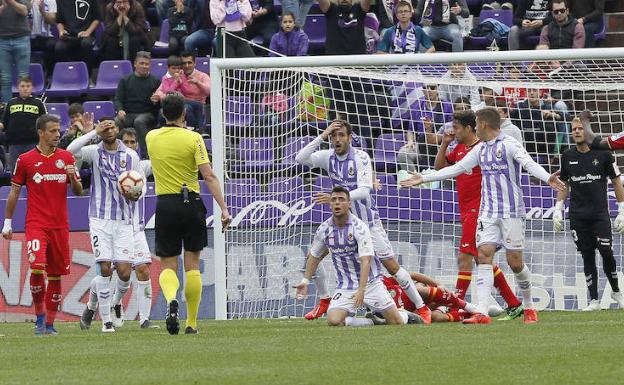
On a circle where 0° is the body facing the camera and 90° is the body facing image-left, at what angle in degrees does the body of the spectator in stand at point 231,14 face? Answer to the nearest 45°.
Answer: approximately 0°

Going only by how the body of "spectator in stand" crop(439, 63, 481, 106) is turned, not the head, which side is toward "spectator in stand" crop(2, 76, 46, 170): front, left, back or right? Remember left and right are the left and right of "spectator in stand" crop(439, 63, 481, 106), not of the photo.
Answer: right

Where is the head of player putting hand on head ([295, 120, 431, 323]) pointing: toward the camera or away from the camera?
toward the camera

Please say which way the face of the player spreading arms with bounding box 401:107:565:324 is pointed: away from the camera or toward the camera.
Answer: toward the camera

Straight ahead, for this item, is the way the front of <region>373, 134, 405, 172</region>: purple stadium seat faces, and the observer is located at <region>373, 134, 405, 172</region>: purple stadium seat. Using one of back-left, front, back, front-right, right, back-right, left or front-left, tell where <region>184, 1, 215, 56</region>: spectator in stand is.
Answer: back-right

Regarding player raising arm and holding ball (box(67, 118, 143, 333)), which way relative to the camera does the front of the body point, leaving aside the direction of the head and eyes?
toward the camera

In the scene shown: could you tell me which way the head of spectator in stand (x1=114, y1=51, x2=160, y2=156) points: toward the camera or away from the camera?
toward the camera

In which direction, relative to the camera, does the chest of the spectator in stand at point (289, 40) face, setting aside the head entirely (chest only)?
toward the camera

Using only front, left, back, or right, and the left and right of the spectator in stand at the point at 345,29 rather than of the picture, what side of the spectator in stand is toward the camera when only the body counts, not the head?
front

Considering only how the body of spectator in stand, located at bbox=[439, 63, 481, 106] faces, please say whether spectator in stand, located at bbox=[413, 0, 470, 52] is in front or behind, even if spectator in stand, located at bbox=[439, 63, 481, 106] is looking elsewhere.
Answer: behind

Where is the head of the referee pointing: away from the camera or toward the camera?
away from the camera

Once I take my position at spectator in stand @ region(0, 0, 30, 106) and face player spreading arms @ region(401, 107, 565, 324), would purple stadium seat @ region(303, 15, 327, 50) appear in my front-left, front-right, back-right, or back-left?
front-left

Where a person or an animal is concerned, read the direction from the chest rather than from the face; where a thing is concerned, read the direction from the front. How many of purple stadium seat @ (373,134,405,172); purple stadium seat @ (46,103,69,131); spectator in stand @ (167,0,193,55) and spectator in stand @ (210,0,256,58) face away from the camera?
0

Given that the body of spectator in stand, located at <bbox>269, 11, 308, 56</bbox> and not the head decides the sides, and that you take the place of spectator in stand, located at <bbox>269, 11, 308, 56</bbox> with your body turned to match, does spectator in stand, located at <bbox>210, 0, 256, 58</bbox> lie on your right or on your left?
on your right

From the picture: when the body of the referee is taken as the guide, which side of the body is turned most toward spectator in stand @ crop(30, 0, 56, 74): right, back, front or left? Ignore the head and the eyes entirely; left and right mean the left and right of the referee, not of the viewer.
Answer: front

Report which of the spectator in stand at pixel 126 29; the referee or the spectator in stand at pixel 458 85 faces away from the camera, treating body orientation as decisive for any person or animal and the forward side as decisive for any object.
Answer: the referee
